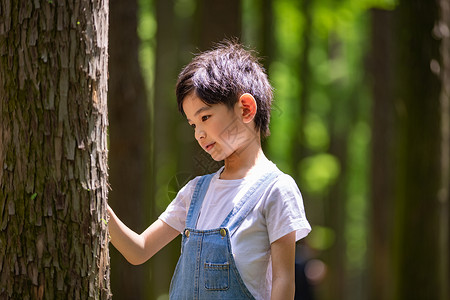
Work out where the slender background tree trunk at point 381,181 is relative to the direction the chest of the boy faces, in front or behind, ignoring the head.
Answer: behind

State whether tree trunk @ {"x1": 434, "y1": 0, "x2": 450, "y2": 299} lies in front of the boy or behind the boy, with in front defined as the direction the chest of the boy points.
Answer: behind

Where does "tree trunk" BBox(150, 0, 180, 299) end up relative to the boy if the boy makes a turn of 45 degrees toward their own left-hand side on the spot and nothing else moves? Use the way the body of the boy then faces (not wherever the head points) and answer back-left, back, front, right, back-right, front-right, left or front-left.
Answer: back

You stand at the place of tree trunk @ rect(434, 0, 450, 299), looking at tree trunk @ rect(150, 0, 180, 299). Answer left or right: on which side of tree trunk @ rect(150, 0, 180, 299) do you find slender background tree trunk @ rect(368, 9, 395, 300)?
right

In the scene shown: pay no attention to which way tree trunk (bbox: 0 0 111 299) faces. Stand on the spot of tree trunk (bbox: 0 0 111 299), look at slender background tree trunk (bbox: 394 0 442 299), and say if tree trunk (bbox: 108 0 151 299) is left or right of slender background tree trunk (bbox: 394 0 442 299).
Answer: left

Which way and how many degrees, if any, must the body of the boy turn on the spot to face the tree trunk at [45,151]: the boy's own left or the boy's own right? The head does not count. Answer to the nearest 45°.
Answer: approximately 45° to the boy's own right

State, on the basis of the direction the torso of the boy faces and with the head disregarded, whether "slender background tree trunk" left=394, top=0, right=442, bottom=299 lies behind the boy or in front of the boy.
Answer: behind

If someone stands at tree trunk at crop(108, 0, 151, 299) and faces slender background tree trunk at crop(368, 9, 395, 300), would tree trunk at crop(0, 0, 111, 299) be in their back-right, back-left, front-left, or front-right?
back-right

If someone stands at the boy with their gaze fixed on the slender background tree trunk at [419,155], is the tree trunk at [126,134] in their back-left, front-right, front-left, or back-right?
front-left

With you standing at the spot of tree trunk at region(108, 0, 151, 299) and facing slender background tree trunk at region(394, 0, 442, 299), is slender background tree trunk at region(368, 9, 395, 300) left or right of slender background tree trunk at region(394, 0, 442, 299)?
left
